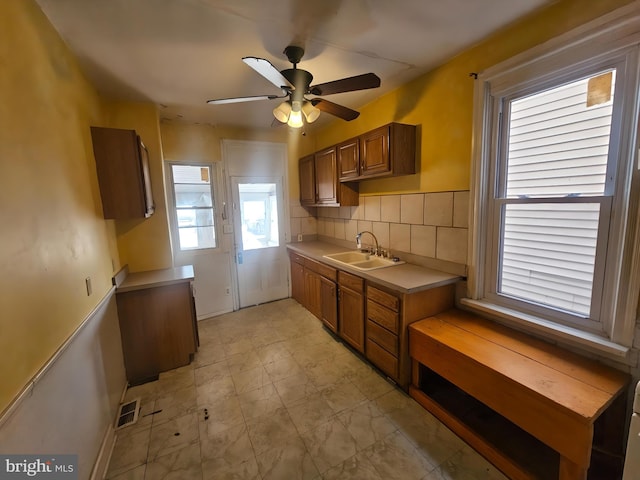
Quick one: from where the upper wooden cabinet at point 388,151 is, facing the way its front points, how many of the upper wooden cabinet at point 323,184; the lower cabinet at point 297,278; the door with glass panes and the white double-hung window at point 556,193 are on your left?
1

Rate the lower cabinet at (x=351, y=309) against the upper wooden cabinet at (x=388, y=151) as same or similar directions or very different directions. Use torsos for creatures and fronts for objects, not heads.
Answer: same or similar directions

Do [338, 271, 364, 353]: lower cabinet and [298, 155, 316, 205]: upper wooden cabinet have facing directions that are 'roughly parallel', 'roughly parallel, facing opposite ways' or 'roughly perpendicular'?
roughly parallel

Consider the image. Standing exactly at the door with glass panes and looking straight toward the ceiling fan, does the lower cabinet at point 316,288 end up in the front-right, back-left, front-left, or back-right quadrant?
front-left

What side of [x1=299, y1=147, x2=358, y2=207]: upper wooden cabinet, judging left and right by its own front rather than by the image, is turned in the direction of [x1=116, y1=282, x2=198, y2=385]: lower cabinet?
front

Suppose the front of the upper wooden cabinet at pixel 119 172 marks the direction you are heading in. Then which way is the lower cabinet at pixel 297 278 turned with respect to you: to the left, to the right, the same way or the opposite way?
the opposite way

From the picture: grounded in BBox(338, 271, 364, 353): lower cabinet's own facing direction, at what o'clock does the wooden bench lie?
The wooden bench is roughly at 9 o'clock from the lower cabinet.

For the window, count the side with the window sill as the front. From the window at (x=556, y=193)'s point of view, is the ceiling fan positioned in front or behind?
in front

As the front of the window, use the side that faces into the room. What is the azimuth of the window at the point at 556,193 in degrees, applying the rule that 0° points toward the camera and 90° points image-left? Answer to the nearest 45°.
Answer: approximately 45°

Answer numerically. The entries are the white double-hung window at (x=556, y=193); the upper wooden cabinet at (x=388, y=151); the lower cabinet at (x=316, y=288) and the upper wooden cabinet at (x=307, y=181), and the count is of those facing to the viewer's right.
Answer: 0

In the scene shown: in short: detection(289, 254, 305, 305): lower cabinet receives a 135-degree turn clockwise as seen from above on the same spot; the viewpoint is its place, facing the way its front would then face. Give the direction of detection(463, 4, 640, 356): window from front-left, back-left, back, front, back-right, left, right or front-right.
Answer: back-right

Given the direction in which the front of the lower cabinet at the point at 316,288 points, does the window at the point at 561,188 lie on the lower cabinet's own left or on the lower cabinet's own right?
on the lower cabinet's own left

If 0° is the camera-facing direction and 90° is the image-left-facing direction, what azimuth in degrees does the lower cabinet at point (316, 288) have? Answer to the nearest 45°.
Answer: approximately 45°

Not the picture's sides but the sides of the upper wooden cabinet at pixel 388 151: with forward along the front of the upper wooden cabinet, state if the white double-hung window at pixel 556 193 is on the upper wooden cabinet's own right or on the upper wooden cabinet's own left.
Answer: on the upper wooden cabinet's own left

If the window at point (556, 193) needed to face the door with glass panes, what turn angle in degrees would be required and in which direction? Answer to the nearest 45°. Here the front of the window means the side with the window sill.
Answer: approximately 45° to its right

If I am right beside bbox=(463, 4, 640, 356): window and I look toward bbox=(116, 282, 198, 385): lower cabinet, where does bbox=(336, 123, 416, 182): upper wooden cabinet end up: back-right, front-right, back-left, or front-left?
front-right

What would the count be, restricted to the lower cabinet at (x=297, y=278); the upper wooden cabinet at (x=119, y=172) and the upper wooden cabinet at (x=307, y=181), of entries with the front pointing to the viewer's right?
1

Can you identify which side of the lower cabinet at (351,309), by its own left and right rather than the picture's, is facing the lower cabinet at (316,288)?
right
